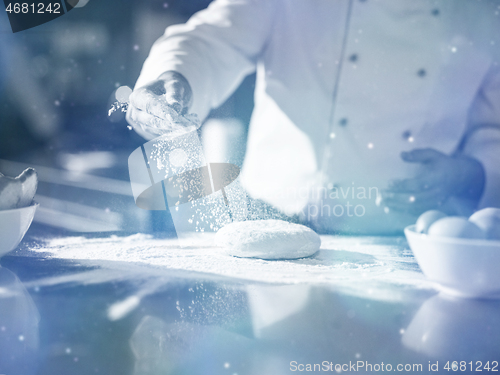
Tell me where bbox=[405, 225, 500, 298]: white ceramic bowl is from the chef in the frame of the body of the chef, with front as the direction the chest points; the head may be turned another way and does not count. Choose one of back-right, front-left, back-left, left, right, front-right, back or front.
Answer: front

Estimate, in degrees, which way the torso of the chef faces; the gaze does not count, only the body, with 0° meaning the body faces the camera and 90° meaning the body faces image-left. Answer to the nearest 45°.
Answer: approximately 0°
